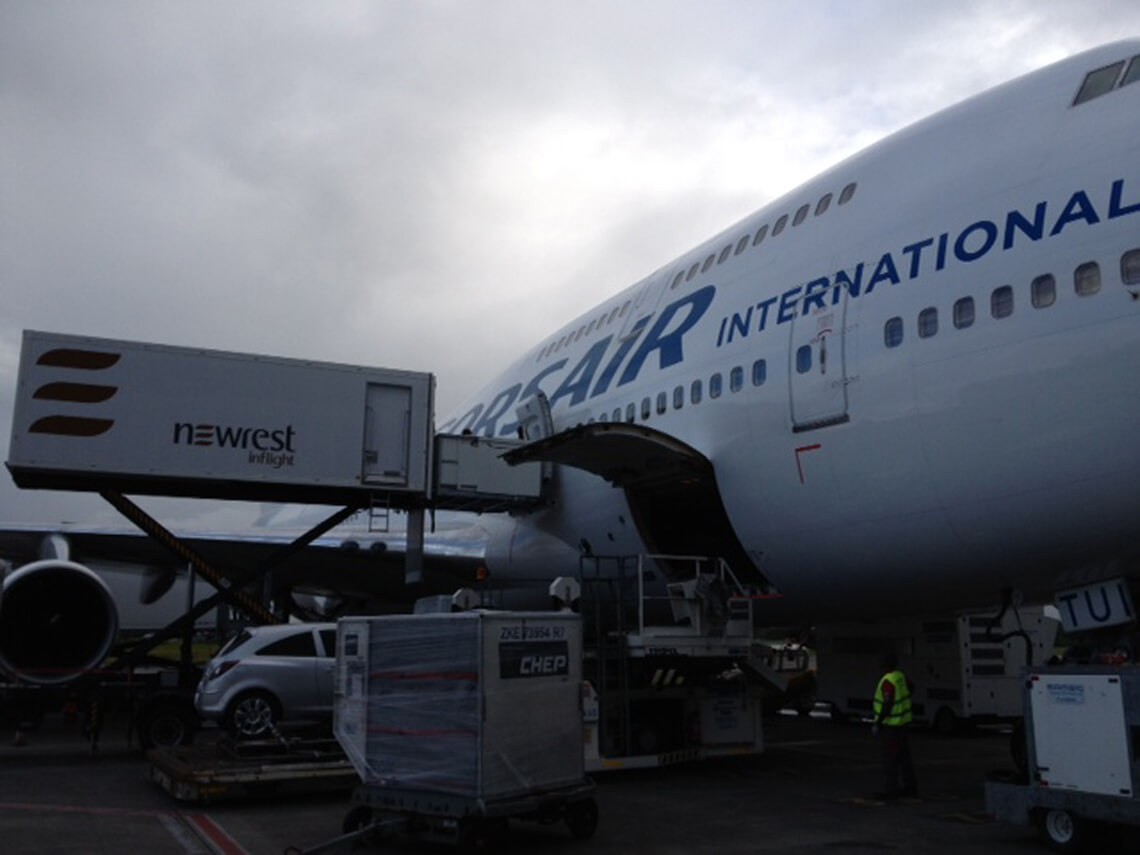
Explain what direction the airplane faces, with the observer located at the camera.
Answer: facing the viewer and to the right of the viewer

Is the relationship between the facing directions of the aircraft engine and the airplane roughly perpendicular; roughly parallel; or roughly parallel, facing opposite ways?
roughly parallel

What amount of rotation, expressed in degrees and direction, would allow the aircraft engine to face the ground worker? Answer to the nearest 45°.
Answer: approximately 45° to its left

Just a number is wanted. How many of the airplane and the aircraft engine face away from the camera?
0

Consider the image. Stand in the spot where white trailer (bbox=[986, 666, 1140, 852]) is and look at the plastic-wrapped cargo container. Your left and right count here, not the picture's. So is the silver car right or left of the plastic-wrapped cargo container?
right

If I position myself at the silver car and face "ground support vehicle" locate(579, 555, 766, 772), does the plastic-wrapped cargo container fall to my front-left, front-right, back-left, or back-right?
front-right

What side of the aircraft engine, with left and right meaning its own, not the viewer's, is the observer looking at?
front

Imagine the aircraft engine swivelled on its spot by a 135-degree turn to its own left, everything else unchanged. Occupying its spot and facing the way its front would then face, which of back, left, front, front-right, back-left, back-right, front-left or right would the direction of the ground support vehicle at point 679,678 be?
right

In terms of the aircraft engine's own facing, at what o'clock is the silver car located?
The silver car is roughly at 11 o'clock from the aircraft engine.

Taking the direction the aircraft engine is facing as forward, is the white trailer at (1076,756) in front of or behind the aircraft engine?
in front
